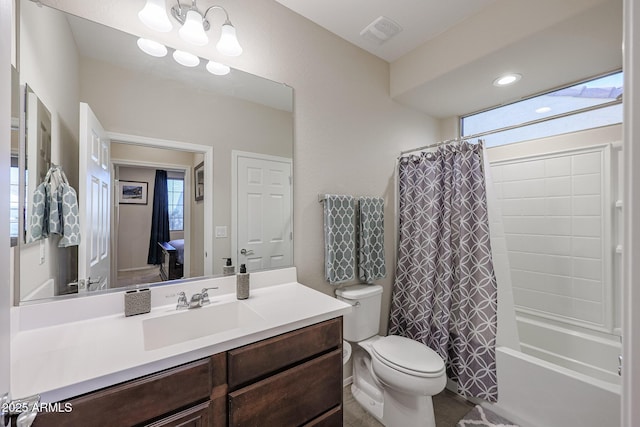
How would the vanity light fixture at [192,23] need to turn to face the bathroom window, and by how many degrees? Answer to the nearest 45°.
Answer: approximately 45° to its left

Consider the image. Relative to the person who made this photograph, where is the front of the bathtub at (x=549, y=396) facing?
facing the viewer and to the left of the viewer

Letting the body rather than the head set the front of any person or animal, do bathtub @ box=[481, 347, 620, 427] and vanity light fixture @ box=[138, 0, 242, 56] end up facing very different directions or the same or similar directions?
very different directions

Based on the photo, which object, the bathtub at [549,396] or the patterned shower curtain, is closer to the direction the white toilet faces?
the bathtub

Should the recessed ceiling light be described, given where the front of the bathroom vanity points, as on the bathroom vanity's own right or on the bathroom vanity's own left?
on the bathroom vanity's own left

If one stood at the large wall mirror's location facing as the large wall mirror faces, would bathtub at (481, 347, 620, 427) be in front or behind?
in front

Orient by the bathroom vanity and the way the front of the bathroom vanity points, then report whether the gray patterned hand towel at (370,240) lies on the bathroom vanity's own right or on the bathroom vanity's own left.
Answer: on the bathroom vanity's own left

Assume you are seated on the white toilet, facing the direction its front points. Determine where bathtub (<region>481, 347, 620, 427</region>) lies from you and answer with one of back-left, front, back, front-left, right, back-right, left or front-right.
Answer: front-left

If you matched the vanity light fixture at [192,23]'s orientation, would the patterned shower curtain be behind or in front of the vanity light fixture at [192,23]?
in front

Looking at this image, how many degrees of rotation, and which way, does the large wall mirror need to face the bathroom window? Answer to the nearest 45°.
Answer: approximately 45° to its left
